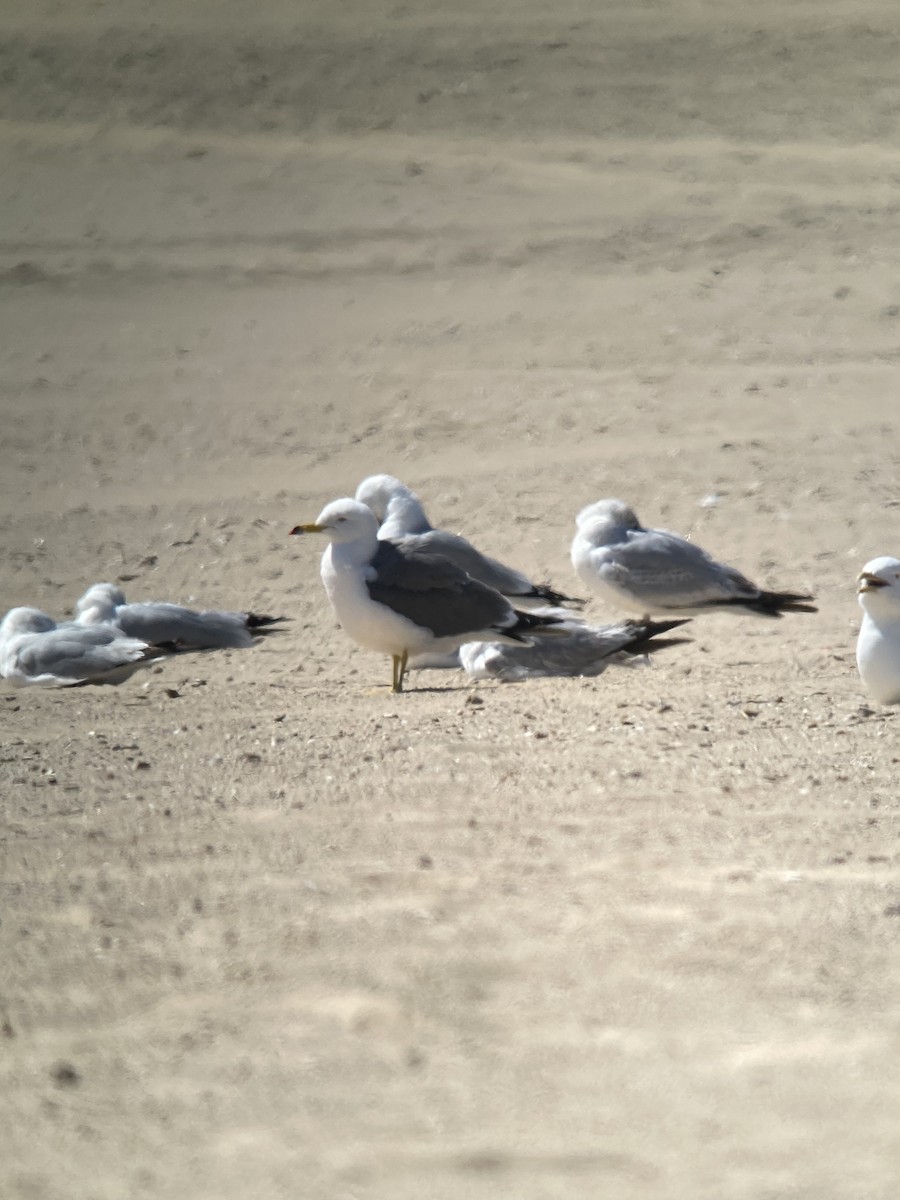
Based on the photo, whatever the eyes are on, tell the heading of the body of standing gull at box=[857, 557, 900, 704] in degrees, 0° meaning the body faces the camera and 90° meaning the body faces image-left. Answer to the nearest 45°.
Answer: approximately 45°

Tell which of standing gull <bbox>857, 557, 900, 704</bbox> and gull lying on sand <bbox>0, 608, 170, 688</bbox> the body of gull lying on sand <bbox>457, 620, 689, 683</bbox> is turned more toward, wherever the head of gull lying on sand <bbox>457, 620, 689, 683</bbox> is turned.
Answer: the gull lying on sand

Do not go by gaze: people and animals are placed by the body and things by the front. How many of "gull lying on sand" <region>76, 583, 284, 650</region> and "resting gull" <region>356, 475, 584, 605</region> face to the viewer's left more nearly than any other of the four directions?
2

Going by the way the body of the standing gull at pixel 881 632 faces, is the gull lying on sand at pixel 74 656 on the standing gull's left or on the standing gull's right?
on the standing gull's right

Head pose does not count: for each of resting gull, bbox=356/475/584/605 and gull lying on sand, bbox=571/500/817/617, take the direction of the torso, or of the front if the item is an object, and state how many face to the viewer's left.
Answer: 2

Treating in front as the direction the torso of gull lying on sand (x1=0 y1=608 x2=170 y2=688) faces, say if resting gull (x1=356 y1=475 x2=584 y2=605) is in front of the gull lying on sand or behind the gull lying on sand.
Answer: behind

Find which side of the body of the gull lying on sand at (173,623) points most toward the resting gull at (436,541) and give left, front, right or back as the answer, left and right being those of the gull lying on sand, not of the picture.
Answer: back

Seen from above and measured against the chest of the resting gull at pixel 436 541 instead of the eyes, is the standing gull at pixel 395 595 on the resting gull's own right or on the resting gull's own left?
on the resting gull's own left

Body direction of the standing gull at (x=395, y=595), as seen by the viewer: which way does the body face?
to the viewer's left

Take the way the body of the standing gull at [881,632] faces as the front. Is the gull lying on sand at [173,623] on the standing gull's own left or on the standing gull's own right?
on the standing gull's own right

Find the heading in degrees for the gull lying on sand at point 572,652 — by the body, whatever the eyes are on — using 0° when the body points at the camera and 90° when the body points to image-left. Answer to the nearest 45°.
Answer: approximately 90°

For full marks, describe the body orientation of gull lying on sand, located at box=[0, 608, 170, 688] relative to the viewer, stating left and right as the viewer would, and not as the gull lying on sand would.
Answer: facing to the left of the viewer
